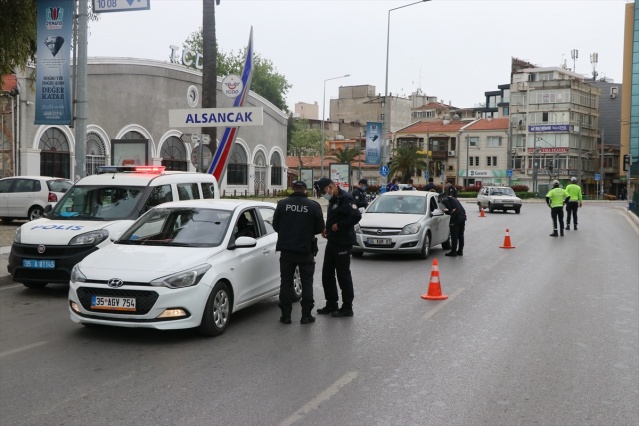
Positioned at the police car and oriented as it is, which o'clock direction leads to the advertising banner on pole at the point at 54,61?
The advertising banner on pole is roughly at 4 o'clock from the police car.

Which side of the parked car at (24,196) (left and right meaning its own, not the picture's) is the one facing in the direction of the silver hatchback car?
back

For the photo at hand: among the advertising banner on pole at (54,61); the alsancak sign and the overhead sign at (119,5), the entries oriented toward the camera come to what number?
3

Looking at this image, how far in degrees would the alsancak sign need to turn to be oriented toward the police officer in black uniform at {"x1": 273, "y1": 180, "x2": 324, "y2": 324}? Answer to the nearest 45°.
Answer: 0° — it already faces them

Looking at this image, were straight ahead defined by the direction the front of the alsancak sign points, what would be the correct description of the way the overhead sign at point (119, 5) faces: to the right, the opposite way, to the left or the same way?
the same way

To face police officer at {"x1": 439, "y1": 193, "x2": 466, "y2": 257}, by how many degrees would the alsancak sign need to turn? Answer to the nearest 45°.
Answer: approximately 45° to its left

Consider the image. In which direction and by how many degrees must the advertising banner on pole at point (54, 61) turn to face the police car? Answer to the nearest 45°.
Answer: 0° — it already faces it

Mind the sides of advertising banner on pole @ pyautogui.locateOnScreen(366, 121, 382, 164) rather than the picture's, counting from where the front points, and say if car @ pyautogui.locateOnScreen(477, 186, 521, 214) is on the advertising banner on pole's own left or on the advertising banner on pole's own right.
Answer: on the advertising banner on pole's own left

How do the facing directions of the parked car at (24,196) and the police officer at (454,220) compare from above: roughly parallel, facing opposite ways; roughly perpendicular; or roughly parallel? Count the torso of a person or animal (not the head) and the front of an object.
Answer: roughly parallel

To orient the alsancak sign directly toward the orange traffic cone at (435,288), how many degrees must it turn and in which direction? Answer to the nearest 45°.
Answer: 0° — it already faces it

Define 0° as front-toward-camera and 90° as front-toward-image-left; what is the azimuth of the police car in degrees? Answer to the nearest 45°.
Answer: approximately 45°

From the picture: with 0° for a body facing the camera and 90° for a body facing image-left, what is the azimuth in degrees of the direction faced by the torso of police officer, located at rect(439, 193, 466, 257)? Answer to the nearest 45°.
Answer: approximately 90°

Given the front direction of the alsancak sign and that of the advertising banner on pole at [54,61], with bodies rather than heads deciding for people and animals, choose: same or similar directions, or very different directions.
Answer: same or similar directions

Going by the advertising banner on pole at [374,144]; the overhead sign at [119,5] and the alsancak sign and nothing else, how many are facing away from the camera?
0

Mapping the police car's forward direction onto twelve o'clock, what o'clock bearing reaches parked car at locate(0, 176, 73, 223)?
The parked car is roughly at 4 o'clock from the police car.

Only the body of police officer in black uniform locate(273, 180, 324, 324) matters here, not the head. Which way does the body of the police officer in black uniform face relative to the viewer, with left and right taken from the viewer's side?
facing away from the viewer

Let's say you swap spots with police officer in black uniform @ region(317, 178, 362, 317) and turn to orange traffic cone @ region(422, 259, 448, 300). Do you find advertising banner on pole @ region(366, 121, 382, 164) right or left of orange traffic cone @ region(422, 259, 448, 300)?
left

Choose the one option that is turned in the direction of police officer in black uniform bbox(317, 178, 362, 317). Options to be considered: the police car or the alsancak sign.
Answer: the alsancak sign

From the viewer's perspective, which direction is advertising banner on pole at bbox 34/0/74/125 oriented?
toward the camera

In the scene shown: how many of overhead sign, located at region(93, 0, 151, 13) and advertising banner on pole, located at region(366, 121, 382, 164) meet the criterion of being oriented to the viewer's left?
0

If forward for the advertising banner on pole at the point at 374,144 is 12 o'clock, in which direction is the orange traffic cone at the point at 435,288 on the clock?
The orange traffic cone is roughly at 12 o'clock from the advertising banner on pole.
